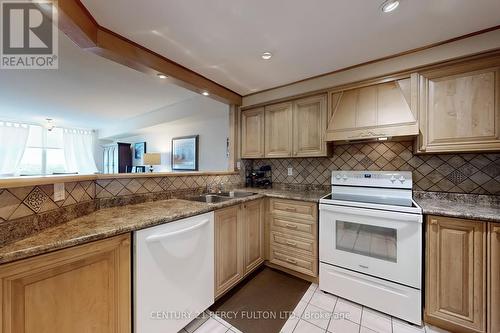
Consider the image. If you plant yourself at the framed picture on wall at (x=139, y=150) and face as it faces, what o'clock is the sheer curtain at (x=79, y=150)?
The sheer curtain is roughly at 3 o'clock from the framed picture on wall.

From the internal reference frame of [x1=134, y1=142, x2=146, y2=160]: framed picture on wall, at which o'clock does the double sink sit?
The double sink is roughly at 10 o'clock from the framed picture on wall.

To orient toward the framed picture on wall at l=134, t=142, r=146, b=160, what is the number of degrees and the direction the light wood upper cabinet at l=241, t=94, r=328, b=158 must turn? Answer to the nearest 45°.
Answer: approximately 90° to its right

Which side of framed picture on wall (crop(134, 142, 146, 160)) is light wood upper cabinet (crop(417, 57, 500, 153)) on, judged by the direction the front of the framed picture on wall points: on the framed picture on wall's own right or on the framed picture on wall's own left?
on the framed picture on wall's own left

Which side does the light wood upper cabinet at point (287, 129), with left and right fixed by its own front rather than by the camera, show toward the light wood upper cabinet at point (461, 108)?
left

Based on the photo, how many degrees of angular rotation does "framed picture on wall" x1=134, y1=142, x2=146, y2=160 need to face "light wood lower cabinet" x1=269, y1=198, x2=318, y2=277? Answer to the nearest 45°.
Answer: approximately 45° to its left

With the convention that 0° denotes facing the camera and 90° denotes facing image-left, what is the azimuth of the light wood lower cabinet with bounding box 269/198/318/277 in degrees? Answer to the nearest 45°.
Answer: approximately 45°

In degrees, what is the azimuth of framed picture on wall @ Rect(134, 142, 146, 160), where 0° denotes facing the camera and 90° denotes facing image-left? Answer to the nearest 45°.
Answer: approximately 45°

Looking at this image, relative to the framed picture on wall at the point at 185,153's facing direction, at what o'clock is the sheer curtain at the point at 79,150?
The sheer curtain is roughly at 3 o'clock from the framed picture on wall.
